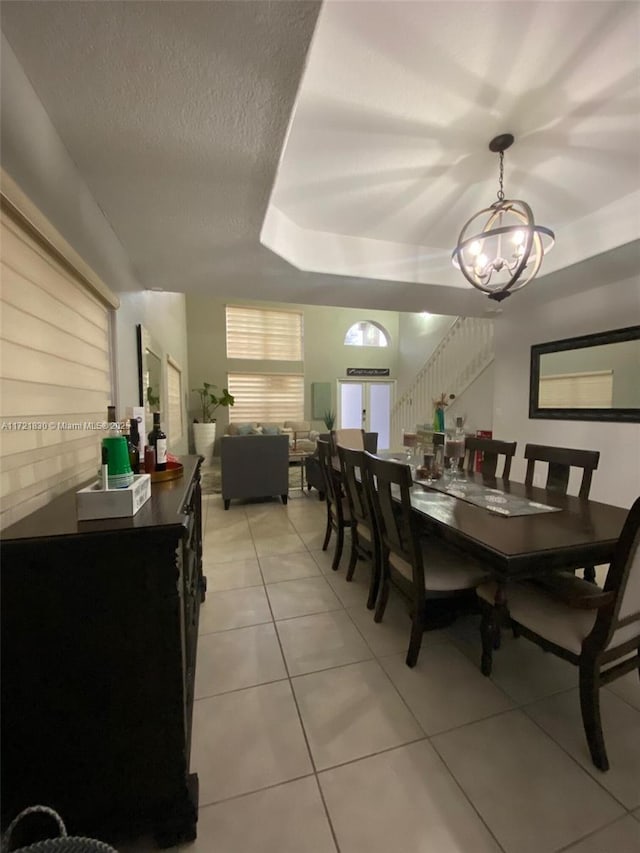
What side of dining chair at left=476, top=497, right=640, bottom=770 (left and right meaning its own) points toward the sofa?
front

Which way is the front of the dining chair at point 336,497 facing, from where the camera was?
facing to the right of the viewer

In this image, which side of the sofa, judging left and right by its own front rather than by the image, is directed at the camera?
front

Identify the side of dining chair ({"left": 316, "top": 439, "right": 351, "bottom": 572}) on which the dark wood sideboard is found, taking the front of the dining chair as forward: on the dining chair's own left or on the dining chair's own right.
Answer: on the dining chair's own right

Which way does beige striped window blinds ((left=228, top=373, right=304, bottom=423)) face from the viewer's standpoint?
toward the camera

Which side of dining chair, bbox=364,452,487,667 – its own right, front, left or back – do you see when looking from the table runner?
front

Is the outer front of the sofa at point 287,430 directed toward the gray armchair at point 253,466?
yes

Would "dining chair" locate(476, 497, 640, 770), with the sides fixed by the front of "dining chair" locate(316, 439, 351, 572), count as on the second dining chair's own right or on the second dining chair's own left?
on the second dining chair's own right

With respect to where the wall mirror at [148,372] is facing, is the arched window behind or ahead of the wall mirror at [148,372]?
ahead

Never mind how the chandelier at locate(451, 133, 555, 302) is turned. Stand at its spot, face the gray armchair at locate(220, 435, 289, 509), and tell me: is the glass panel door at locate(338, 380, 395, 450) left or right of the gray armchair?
right

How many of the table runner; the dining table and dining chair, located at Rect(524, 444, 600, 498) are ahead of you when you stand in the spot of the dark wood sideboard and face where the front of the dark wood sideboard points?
3

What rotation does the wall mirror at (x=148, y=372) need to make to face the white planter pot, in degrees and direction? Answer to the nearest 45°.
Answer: approximately 90° to its left

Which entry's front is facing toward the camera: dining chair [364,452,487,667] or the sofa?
the sofa

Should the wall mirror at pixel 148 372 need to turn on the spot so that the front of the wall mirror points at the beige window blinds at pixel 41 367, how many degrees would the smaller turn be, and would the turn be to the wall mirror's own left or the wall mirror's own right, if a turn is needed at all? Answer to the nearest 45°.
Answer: approximately 90° to the wall mirror's own right

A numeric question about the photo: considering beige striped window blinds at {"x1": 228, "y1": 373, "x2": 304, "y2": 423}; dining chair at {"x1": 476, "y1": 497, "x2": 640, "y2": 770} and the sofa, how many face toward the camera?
2

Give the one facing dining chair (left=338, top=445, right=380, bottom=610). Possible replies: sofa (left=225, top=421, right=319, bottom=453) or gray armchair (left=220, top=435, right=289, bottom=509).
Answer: the sofa

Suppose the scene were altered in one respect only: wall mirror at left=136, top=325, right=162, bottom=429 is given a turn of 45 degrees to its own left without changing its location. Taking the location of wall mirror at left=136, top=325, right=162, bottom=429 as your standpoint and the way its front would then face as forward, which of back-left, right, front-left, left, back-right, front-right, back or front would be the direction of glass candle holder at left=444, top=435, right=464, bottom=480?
right

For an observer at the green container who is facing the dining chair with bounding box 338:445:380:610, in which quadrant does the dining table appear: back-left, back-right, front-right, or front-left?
front-right

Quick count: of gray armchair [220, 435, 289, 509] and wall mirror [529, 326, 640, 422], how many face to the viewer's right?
0

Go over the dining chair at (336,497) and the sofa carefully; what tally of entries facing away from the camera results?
0

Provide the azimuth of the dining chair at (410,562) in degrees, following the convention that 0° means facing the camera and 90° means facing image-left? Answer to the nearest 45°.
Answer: approximately 225°

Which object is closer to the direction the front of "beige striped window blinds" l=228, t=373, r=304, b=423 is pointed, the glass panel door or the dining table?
the dining table

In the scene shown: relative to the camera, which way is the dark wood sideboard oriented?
to the viewer's right

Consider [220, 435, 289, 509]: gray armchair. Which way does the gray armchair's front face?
away from the camera
